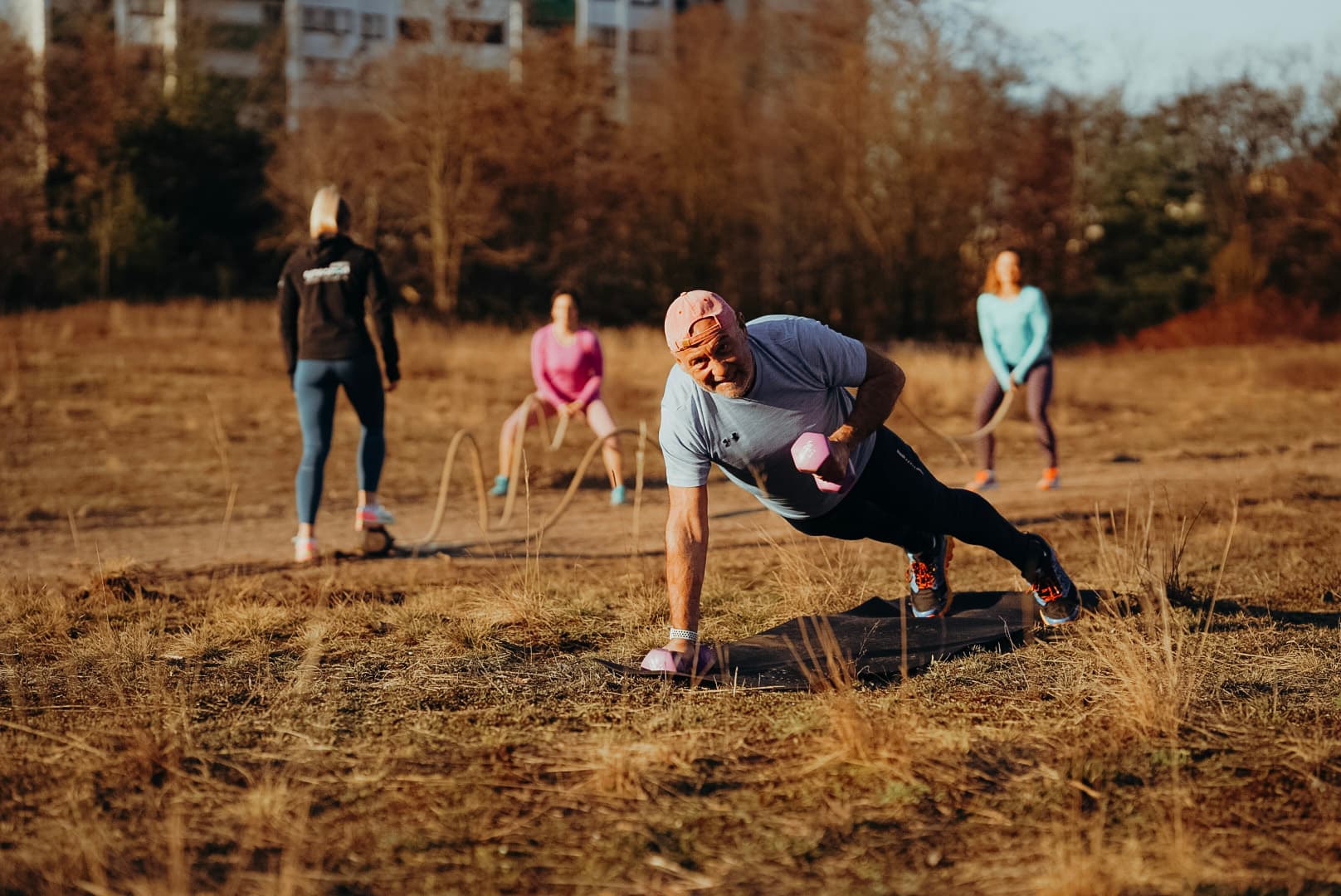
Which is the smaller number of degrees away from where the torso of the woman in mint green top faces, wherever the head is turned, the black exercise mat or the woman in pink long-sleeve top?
the black exercise mat

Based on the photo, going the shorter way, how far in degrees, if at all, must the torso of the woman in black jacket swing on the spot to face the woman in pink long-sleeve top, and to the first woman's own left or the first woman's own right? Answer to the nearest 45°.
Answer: approximately 45° to the first woman's own right

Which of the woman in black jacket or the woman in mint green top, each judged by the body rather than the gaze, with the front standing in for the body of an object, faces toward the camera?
the woman in mint green top

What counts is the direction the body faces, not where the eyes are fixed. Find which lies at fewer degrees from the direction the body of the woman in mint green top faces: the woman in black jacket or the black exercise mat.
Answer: the black exercise mat

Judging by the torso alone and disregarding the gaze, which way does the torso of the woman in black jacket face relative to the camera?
away from the camera

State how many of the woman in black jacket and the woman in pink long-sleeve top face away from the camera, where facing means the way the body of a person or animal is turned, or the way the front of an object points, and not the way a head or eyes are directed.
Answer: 1

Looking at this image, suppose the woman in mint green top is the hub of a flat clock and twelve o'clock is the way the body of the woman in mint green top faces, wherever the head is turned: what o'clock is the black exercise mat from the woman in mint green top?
The black exercise mat is roughly at 12 o'clock from the woman in mint green top.

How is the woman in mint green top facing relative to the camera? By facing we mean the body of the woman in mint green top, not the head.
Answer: toward the camera

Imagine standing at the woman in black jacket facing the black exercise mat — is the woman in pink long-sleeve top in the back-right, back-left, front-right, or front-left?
back-left

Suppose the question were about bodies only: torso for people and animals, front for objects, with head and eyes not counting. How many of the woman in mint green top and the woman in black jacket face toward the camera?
1

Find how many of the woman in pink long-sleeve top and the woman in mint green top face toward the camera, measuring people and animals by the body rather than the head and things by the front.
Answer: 2

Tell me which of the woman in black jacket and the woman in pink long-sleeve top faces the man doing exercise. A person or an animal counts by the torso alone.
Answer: the woman in pink long-sleeve top

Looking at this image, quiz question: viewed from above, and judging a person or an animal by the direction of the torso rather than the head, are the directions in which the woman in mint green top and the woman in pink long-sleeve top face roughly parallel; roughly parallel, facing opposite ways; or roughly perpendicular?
roughly parallel

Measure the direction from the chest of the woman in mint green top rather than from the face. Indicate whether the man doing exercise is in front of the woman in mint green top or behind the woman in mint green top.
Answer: in front

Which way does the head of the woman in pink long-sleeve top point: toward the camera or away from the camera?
toward the camera

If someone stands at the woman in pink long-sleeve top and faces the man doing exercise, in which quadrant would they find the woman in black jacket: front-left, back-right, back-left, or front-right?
front-right

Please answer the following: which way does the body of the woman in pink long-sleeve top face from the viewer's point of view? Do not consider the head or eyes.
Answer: toward the camera

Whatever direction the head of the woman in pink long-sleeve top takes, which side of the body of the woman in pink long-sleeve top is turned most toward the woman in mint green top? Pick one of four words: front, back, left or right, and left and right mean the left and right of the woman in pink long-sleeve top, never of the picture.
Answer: left
